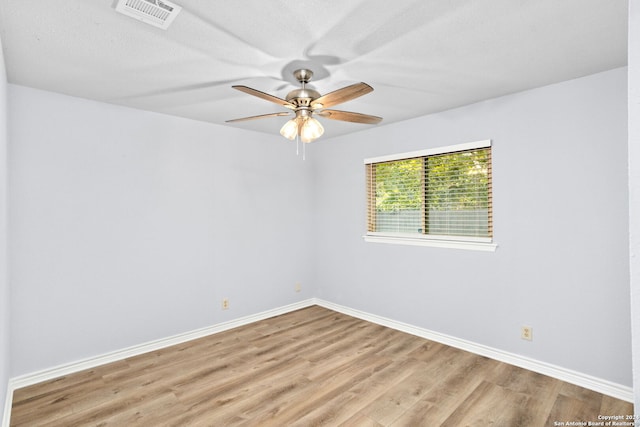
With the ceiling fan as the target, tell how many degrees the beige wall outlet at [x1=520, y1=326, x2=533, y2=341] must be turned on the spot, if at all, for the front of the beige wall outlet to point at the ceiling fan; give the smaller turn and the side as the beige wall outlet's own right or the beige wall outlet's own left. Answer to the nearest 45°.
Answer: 0° — it already faces it

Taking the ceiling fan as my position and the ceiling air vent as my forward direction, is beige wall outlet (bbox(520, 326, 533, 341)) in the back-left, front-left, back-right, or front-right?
back-left

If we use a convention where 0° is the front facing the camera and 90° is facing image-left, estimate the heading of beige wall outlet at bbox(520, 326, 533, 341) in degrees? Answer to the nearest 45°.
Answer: approximately 45°

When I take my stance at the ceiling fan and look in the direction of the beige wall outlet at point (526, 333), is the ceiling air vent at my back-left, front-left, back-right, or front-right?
back-right

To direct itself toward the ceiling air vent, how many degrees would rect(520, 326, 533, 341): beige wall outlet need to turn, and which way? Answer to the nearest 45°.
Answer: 0° — it already faces it
